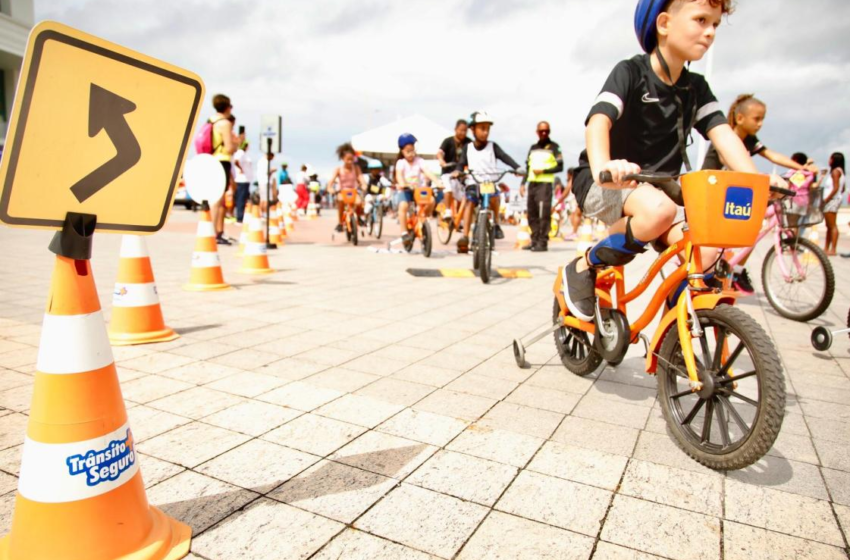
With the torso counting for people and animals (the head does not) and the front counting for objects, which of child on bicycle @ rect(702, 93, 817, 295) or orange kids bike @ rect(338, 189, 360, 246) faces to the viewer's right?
the child on bicycle

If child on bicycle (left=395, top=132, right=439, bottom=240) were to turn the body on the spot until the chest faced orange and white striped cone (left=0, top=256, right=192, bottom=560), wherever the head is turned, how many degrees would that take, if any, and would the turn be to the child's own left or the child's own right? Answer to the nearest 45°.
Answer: approximately 45° to the child's own right

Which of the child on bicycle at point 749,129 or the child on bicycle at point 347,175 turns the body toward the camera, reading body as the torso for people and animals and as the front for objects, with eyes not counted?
the child on bicycle at point 347,175

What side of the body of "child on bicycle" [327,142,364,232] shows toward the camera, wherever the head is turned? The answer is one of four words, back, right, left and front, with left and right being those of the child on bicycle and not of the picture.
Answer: front

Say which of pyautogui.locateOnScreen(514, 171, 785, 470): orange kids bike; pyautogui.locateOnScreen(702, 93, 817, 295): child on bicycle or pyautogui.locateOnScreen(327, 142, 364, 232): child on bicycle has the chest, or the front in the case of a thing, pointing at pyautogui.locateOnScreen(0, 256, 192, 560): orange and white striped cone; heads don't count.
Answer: pyautogui.locateOnScreen(327, 142, 364, 232): child on bicycle

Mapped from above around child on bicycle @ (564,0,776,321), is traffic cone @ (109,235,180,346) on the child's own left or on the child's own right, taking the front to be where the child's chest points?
on the child's own right

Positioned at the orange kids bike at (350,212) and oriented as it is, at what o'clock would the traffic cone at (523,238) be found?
The traffic cone is roughly at 9 o'clock from the orange kids bike.

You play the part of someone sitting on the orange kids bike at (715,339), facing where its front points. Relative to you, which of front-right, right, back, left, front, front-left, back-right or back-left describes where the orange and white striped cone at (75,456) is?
right

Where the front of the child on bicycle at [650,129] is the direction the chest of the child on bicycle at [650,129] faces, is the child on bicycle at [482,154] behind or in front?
behind

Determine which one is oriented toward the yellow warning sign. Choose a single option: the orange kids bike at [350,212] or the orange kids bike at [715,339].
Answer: the orange kids bike at [350,212]

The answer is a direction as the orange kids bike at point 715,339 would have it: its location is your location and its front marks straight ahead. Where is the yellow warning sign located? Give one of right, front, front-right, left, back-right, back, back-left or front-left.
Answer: right

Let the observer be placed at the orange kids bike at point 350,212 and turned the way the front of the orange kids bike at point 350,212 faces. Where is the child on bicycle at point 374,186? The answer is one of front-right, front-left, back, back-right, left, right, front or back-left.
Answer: back

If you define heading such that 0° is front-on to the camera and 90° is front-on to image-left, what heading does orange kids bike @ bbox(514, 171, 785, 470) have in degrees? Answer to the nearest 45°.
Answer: approximately 315°
